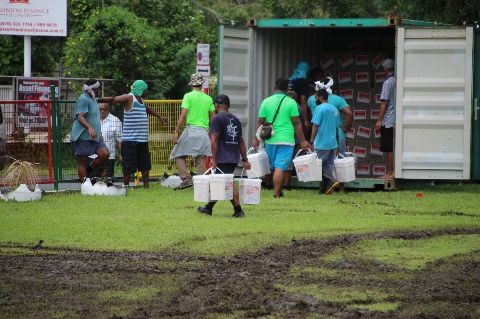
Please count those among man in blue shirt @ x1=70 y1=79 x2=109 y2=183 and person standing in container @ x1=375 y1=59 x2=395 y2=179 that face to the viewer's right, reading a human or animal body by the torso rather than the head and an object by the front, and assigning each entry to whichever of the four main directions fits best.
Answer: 1

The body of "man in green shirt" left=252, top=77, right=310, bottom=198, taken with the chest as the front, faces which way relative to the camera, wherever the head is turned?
away from the camera

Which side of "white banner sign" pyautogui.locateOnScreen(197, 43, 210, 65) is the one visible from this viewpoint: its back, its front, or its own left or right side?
front

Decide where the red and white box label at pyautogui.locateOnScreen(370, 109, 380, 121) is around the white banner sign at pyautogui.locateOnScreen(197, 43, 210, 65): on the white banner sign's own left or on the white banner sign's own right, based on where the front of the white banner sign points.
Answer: on the white banner sign's own left

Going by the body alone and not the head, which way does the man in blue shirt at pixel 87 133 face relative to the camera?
to the viewer's right

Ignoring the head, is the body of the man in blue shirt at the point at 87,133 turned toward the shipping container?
yes

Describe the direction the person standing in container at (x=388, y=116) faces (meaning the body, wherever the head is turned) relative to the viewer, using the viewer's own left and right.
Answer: facing to the left of the viewer

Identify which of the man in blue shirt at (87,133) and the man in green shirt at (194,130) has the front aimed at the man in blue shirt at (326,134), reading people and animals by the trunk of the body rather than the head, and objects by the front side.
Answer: the man in blue shirt at (87,133)

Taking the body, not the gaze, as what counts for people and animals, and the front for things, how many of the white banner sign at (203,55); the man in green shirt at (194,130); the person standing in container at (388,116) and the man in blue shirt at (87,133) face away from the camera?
1

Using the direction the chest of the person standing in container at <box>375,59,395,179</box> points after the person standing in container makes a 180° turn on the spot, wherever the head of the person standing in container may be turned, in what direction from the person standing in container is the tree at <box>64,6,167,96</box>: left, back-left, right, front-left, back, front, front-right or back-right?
back-left

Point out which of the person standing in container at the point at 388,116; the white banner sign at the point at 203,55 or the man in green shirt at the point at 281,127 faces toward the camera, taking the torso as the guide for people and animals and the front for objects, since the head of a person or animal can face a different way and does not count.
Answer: the white banner sign

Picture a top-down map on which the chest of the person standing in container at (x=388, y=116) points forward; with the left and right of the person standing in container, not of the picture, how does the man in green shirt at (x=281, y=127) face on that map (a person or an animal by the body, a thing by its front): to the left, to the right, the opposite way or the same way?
to the right

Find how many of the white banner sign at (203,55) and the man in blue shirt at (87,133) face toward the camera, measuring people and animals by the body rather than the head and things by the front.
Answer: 1

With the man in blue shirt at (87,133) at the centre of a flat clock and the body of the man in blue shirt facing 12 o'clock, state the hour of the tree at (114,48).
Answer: The tree is roughly at 9 o'clock from the man in blue shirt.

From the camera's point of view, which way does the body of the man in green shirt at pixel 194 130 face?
away from the camera
